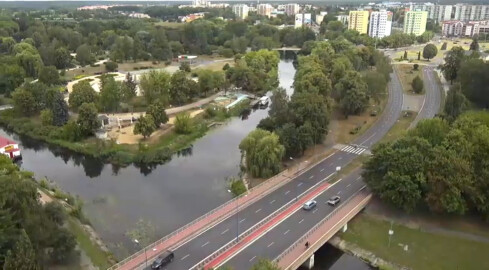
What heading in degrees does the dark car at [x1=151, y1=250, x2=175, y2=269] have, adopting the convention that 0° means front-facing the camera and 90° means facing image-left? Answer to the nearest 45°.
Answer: approximately 45°

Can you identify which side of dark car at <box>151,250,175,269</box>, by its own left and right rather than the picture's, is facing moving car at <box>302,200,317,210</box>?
back

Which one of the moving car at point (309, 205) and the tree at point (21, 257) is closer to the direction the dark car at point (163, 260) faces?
the tree

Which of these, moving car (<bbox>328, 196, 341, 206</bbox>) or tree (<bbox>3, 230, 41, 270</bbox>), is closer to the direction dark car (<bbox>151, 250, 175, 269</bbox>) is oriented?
the tree

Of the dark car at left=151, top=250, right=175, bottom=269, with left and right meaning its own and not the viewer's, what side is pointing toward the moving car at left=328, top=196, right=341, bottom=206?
back

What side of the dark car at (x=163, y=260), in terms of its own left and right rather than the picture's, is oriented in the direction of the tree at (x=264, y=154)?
back

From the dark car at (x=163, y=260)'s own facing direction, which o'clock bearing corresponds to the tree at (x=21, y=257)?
The tree is roughly at 1 o'clock from the dark car.
